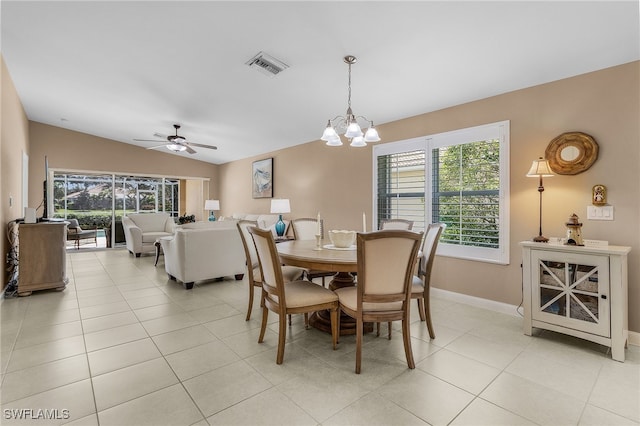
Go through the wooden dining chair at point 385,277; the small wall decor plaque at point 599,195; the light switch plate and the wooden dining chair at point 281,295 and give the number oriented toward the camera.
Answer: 2

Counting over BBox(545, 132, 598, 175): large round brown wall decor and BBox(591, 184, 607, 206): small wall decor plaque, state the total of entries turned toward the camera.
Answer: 2

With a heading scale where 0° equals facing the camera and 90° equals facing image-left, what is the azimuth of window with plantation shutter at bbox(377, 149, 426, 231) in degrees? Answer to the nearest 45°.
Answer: approximately 45°

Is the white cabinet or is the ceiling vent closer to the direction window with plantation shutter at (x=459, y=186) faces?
the ceiling vent

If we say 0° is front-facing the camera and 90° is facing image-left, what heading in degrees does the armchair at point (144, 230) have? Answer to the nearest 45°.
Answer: approximately 315°

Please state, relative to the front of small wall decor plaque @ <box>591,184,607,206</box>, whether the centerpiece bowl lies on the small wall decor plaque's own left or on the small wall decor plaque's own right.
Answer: on the small wall decor plaque's own right

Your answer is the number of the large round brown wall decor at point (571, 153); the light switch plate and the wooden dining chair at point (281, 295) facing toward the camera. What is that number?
2

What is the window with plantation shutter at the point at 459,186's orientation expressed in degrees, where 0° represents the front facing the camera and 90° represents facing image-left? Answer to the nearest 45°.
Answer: approximately 45°

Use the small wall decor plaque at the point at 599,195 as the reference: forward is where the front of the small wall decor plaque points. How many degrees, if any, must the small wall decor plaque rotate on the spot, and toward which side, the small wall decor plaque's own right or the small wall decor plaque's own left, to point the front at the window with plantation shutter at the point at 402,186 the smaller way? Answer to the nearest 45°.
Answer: approximately 90° to the small wall decor plaque's own right

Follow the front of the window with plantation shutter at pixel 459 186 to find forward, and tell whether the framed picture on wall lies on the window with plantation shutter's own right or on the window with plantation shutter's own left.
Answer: on the window with plantation shutter's own right

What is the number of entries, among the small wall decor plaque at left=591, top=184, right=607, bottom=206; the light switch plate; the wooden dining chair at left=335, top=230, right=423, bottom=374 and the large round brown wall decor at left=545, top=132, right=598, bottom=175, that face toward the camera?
3
